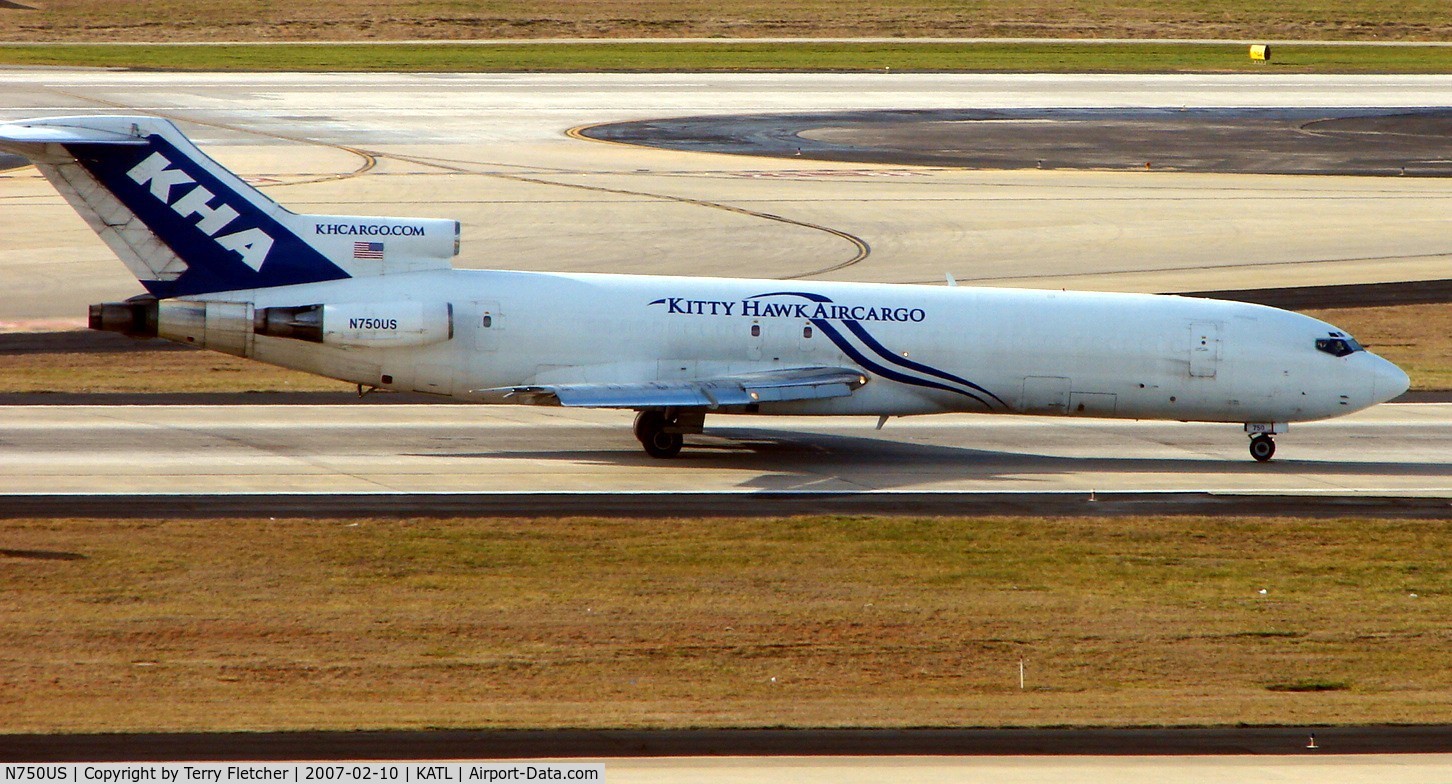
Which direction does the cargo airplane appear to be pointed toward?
to the viewer's right
